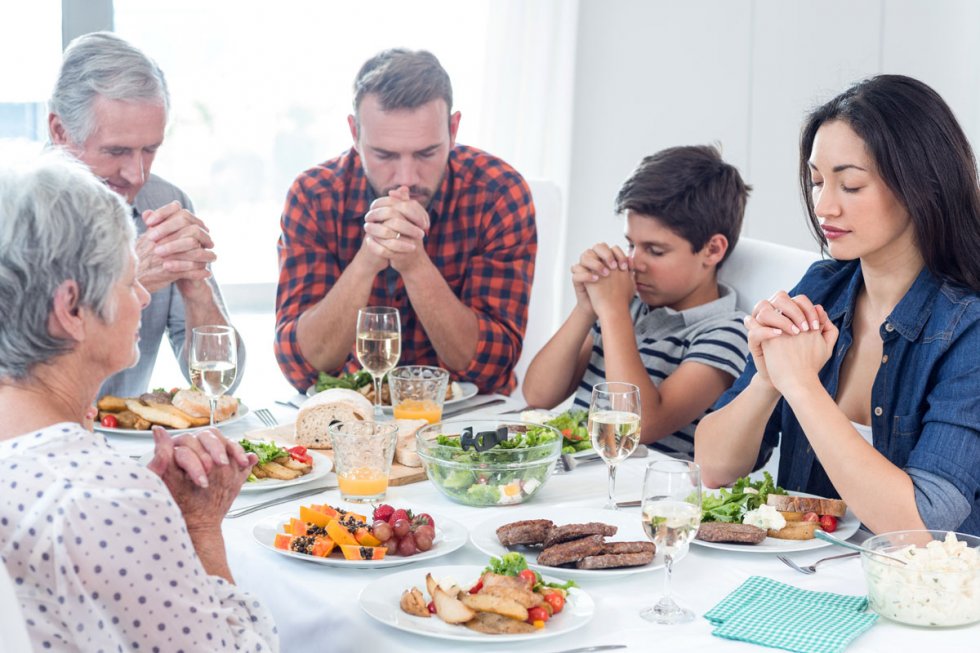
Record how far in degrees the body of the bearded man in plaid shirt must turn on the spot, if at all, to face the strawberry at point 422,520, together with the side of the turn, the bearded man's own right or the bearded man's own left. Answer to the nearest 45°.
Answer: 0° — they already face it

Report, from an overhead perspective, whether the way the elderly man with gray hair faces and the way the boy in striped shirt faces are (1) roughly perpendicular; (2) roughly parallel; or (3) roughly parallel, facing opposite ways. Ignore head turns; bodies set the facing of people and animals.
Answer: roughly perpendicular

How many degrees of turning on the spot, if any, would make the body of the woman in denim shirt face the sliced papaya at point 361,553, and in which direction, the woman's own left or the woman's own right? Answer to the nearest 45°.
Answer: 0° — they already face it

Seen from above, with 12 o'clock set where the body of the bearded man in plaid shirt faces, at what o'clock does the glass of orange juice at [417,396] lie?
The glass of orange juice is roughly at 12 o'clock from the bearded man in plaid shirt.

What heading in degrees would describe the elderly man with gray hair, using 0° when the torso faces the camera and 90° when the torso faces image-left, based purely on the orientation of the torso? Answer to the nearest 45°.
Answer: approximately 315°

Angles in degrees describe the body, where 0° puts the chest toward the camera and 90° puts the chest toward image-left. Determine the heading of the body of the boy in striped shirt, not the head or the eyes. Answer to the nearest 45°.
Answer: approximately 45°
